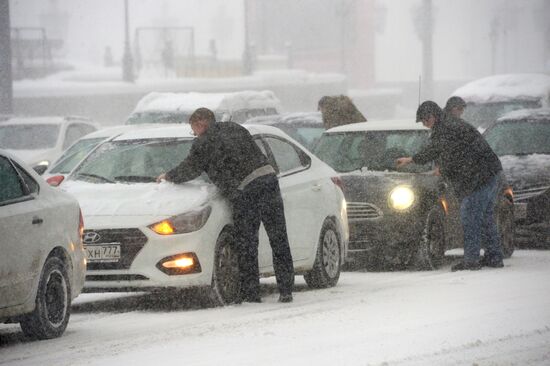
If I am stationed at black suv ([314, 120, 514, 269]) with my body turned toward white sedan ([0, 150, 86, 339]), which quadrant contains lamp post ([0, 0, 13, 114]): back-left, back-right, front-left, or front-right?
back-right

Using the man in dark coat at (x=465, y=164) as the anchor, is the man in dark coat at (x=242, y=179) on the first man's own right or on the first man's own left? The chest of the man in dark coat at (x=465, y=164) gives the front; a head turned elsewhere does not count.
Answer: on the first man's own left

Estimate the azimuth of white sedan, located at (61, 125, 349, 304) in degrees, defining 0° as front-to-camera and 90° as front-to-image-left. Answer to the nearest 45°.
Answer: approximately 45°

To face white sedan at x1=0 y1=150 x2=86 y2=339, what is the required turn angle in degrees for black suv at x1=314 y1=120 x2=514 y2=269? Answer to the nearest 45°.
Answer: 0° — it already faces it

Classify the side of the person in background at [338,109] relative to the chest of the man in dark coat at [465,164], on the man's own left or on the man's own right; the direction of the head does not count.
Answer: on the man's own right

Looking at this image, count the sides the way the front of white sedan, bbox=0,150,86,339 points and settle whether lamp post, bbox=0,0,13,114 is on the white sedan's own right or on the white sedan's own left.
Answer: on the white sedan's own right

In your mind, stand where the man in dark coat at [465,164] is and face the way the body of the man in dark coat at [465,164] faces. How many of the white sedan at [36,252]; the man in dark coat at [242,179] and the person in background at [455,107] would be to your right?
1

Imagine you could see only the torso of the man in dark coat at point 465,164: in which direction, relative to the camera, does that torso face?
to the viewer's left

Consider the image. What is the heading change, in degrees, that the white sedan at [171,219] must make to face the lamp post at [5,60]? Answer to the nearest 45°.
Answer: approximately 135° to its right
